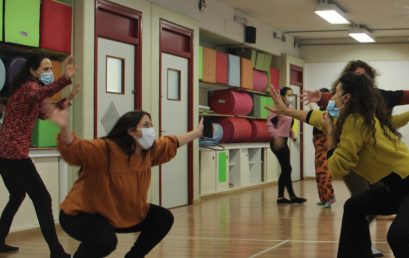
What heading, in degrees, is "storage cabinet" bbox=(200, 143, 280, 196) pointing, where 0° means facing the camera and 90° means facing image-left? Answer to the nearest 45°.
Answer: approximately 315°

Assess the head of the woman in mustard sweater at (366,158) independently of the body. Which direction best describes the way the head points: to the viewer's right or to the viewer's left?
to the viewer's left

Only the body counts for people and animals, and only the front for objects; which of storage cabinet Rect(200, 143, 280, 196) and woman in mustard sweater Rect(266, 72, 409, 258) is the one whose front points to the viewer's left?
the woman in mustard sweater

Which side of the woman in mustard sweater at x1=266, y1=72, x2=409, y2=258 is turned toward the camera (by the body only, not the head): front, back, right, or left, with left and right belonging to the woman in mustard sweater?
left

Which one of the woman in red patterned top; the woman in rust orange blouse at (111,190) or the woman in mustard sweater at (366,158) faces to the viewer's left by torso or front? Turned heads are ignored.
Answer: the woman in mustard sweater at (366,158)

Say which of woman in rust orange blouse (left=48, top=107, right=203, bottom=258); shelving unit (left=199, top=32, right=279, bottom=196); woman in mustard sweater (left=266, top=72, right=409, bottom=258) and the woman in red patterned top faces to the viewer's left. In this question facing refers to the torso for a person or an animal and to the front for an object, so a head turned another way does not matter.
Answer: woman in mustard sweater (left=266, top=72, right=409, bottom=258)

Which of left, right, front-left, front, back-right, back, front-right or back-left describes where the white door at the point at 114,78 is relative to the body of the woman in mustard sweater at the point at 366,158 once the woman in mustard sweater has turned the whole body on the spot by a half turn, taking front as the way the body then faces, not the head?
back-left

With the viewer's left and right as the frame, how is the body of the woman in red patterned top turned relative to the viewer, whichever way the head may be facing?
facing to the right of the viewer

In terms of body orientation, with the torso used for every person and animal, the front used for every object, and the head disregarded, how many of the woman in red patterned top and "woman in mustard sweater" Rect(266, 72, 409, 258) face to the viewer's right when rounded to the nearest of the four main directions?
1
